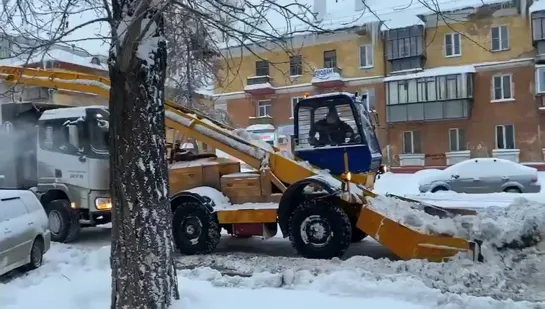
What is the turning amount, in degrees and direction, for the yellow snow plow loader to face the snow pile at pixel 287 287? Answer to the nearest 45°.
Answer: approximately 90° to its right

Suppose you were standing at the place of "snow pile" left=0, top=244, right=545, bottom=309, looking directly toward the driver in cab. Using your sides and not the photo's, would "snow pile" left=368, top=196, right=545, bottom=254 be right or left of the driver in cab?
right

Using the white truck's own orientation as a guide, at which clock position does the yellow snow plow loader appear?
The yellow snow plow loader is roughly at 12 o'clock from the white truck.

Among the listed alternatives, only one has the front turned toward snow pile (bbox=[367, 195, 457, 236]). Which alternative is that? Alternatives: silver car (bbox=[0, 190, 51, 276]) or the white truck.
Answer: the white truck

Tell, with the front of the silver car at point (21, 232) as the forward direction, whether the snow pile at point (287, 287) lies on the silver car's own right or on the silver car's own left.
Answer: on the silver car's own left

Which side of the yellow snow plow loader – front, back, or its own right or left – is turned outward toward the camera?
right

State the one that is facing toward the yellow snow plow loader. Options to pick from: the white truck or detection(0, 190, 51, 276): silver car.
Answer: the white truck

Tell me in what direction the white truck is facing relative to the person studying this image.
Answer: facing the viewer and to the right of the viewer

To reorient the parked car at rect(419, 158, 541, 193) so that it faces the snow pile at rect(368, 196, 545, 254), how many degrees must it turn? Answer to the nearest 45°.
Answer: approximately 90° to its left

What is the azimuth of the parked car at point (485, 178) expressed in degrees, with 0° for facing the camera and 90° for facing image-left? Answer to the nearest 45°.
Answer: approximately 90°

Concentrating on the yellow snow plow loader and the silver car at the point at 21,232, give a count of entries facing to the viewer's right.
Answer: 1

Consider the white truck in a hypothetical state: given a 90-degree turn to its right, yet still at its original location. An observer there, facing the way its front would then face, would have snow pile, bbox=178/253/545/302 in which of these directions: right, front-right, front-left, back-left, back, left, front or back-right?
left
